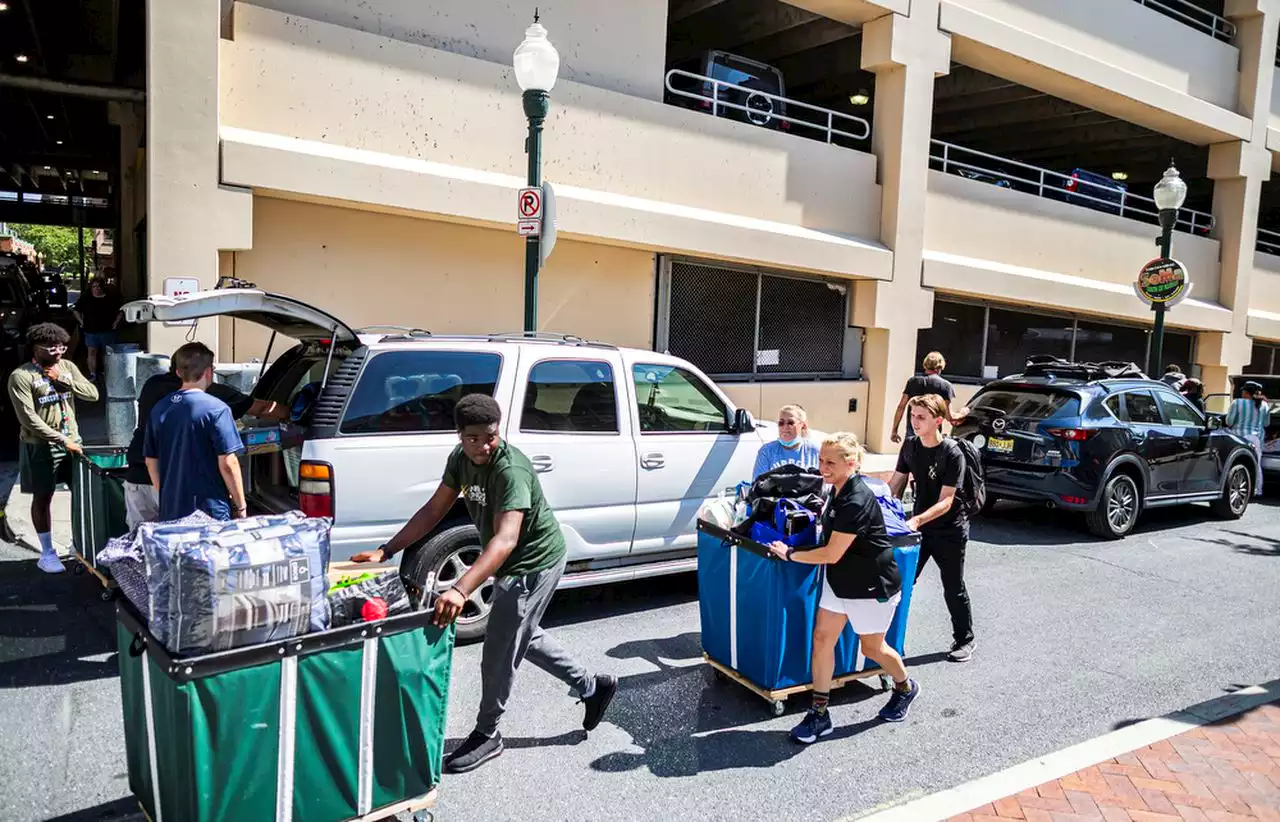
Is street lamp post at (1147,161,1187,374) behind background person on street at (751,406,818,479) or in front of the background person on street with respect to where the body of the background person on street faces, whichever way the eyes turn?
behind

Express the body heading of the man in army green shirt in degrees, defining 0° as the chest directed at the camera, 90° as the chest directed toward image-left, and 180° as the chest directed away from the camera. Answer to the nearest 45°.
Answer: approximately 315°

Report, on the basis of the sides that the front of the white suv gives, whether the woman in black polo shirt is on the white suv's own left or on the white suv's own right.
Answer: on the white suv's own right

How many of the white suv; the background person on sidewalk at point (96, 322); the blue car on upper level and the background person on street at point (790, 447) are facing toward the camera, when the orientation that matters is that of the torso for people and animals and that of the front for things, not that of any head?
2

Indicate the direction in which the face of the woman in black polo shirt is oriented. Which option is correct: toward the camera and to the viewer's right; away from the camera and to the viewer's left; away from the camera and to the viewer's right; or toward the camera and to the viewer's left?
toward the camera and to the viewer's left

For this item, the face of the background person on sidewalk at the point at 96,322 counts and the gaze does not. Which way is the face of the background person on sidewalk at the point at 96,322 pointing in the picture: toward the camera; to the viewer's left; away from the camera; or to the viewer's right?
toward the camera

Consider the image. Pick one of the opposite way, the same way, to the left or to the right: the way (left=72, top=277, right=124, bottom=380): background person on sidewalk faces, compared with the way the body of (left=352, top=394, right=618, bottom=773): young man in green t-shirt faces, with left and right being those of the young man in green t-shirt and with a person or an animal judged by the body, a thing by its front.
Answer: to the left

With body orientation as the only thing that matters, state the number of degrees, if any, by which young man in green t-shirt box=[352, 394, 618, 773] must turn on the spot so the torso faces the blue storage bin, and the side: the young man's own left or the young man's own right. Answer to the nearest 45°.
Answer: approximately 135° to the young man's own left

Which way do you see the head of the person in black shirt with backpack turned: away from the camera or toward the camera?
toward the camera

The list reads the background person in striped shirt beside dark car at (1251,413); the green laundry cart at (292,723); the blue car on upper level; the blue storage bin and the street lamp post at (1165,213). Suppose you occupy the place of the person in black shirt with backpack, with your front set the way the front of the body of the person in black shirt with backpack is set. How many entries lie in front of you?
2

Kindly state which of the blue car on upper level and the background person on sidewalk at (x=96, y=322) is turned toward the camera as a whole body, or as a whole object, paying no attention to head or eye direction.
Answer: the background person on sidewalk

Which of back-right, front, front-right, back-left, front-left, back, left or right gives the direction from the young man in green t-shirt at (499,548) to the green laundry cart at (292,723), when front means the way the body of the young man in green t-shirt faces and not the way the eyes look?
front

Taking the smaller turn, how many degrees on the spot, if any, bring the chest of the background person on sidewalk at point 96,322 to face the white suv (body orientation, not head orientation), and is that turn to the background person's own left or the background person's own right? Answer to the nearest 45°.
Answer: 0° — they already face it

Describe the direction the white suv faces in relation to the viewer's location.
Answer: facing away from the viewer and to the right of the viewer

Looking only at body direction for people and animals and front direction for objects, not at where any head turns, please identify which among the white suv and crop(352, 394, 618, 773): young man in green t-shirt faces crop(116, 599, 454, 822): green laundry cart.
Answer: the young man in green t-shirt

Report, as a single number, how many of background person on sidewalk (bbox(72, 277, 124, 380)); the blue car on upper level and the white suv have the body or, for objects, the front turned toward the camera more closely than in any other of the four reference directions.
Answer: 1

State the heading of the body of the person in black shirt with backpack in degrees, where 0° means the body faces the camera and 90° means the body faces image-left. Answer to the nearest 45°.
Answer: approximately 45°

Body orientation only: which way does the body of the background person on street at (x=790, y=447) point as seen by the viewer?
toward the camera
